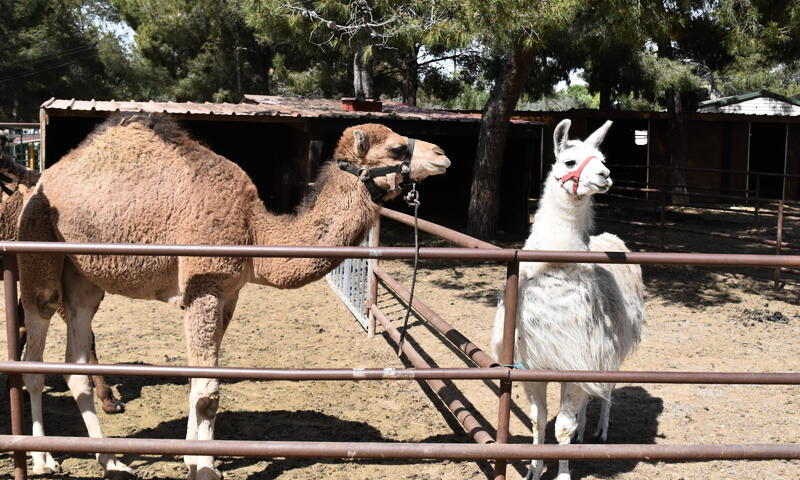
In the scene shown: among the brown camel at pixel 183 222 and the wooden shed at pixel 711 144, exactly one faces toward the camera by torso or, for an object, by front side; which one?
the wooden shed

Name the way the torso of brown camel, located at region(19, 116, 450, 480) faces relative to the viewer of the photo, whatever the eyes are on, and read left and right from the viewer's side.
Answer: facing to the right of the viewer

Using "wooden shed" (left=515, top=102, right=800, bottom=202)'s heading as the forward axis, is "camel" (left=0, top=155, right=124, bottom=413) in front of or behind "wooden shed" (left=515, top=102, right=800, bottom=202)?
in front

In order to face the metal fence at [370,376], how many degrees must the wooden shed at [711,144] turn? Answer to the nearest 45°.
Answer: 0° — it already faces it

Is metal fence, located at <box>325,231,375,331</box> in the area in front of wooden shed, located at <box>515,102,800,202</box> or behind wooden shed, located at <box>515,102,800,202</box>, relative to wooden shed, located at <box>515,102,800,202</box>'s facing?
in front

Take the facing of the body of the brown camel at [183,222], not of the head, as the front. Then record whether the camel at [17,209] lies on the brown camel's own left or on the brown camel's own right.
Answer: on the brown camel's own left

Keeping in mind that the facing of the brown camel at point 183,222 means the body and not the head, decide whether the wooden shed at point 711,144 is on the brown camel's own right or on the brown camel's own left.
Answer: on the brown camel's own left

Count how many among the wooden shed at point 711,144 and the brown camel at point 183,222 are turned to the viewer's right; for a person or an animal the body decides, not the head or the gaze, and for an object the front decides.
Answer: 1

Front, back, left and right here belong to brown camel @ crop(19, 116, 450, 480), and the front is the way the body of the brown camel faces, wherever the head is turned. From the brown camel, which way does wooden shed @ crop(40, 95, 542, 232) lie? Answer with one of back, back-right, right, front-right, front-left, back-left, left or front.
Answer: left

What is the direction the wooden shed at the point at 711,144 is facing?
toward the camera
